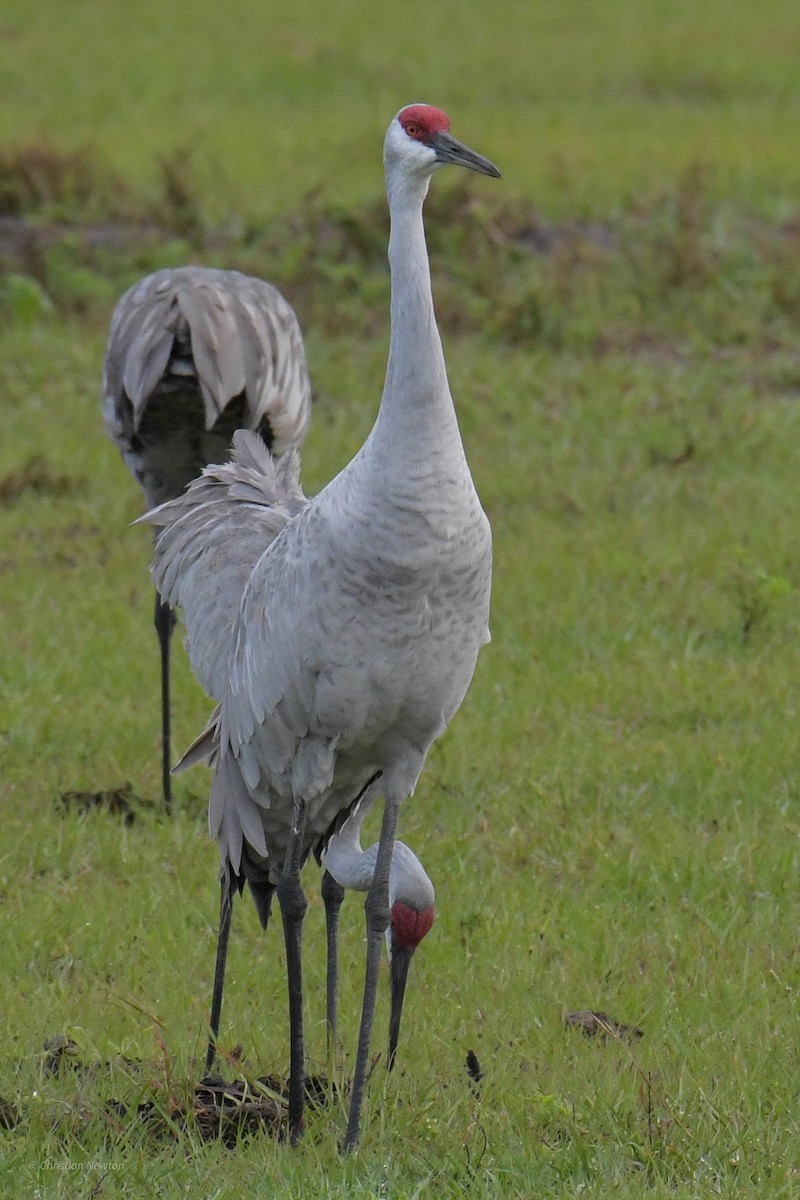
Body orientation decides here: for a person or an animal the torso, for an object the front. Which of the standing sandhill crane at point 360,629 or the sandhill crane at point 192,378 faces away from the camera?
the sandhill crane

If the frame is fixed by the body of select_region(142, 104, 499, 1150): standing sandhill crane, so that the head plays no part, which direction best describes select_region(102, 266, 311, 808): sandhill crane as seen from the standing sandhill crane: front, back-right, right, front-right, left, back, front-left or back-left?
back-left

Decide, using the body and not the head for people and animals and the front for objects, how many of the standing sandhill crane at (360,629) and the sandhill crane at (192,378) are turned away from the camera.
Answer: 1

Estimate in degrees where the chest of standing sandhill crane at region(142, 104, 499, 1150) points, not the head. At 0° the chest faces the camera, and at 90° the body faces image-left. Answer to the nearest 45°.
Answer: approximately 315°

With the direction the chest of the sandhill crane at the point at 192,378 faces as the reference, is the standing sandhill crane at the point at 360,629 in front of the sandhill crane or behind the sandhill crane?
behind

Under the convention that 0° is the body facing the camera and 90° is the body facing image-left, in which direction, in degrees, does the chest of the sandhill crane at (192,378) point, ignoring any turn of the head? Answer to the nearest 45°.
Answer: approximately 180°
